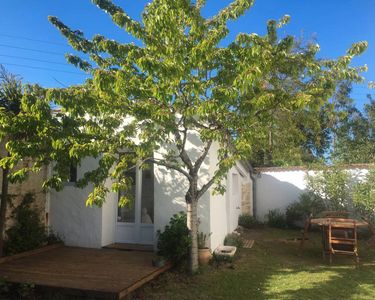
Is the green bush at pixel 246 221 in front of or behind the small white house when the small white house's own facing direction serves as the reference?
behind

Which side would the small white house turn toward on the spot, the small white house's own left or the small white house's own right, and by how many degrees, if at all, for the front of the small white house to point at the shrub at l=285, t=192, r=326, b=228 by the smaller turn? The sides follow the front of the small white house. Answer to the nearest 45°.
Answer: approximately 135° to the small white house's own left

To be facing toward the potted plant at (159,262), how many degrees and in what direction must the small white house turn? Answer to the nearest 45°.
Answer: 0° — it already faces it

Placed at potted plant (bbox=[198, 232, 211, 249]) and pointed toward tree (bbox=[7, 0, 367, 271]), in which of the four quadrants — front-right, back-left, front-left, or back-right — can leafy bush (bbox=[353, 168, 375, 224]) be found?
back-left

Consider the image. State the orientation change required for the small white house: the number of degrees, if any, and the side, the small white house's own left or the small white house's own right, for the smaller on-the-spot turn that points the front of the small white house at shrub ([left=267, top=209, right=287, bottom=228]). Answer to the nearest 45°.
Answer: approximately 135° to the small white house's own left

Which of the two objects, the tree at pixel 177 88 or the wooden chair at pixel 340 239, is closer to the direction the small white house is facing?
the tree

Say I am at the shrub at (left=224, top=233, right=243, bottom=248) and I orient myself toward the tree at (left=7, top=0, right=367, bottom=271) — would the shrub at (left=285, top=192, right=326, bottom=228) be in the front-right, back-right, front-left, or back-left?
back-left

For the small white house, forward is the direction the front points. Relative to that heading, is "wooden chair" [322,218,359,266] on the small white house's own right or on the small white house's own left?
on the small white house's own left

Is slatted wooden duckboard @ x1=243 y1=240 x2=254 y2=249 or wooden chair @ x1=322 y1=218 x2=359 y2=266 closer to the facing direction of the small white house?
the wooden chair

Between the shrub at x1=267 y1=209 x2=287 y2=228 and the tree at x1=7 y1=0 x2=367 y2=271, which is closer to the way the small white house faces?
the tree

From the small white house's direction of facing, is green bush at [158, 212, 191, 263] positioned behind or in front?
in front

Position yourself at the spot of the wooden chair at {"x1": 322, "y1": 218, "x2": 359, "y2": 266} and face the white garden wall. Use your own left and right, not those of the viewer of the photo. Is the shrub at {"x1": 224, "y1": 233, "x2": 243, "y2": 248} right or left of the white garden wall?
left

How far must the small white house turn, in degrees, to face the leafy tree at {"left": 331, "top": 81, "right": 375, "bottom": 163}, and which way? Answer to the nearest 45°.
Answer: approximately 135° to its left
